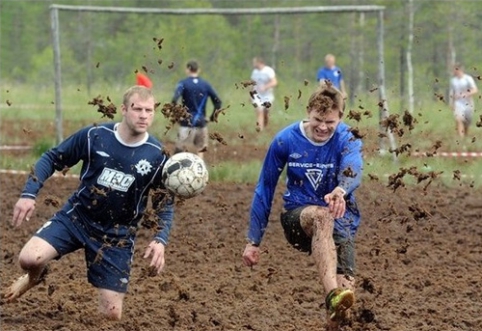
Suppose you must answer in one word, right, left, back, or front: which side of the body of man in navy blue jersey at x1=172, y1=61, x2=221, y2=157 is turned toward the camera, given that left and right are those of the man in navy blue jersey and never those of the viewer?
back

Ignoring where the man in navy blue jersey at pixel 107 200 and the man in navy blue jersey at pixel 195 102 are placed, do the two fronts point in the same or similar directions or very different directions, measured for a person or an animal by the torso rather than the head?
very different directions

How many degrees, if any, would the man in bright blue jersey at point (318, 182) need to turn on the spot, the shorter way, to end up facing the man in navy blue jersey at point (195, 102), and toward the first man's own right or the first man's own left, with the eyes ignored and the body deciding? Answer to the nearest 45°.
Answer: approximately 180°

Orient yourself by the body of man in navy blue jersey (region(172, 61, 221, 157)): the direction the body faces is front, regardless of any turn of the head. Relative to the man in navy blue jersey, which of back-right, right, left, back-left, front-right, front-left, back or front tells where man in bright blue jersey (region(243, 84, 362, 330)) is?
back

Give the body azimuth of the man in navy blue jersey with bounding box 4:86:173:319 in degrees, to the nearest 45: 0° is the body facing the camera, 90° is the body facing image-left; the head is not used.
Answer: approximately 0°

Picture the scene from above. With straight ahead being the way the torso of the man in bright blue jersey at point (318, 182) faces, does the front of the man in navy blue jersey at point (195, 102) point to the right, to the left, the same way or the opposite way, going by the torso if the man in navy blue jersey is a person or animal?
the opposite way

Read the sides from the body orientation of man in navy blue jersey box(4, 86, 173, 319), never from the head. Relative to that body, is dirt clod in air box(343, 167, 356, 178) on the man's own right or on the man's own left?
on the man's own left

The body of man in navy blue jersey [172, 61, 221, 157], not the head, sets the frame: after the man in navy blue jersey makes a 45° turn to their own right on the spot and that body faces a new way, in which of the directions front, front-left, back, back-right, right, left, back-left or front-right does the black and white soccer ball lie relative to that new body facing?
back-right

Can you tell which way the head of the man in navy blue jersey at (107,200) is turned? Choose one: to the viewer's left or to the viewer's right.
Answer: to the viewer's right

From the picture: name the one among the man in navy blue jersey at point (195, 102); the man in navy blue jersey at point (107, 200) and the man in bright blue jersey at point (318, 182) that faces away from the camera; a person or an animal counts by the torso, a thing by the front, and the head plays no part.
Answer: the man in navy blue jersey at point (195, 102)

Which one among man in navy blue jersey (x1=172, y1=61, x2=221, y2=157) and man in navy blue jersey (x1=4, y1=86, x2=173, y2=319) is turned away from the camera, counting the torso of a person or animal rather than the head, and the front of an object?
man in navy blue jersey (x1=172, y1=61, x2=221, y2=157)
